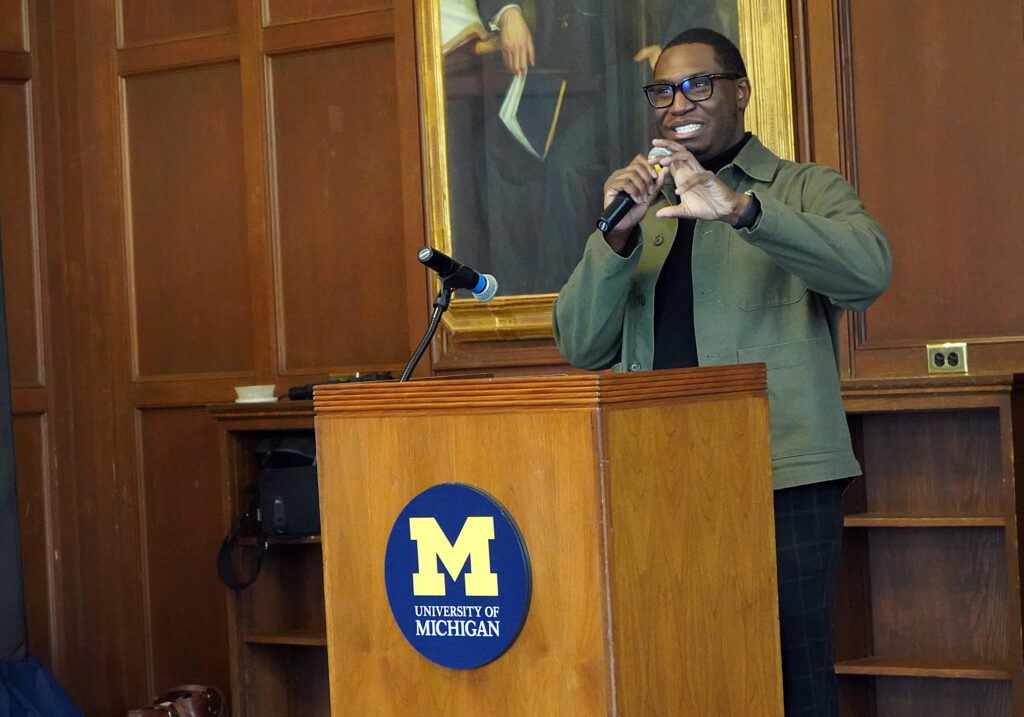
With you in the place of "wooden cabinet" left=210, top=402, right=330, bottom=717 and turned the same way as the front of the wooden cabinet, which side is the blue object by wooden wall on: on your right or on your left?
on your right

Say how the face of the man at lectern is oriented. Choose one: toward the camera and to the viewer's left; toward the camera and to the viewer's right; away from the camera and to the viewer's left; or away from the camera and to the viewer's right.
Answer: toward the camera and to the viewer's left

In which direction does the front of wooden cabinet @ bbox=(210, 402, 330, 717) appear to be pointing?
toward the camera

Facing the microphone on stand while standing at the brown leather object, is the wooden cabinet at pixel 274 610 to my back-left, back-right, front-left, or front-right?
front-left

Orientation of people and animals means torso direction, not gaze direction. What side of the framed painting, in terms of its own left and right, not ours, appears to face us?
front

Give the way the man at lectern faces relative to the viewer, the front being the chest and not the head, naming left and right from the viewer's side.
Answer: facing the viewer and to the left of the viewer

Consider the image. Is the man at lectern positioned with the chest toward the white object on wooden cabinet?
no

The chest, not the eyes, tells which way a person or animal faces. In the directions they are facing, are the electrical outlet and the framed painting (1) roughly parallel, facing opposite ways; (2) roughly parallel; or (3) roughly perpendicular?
roughly parallel

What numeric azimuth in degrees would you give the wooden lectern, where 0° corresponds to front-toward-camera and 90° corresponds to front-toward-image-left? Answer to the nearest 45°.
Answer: approximately 45°

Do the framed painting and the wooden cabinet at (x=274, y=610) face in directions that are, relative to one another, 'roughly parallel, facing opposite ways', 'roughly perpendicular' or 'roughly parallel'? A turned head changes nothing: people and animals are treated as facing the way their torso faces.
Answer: roughly parallel

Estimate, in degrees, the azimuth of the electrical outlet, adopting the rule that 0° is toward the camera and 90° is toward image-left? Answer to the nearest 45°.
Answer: approximately 0°

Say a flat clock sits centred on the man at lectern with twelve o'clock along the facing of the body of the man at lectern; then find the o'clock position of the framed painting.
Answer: The framed painting is roughly at 4 o'clock from the man at lectern.

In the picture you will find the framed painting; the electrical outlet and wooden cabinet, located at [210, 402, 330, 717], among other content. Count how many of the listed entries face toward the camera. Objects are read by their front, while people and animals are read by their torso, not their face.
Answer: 3
